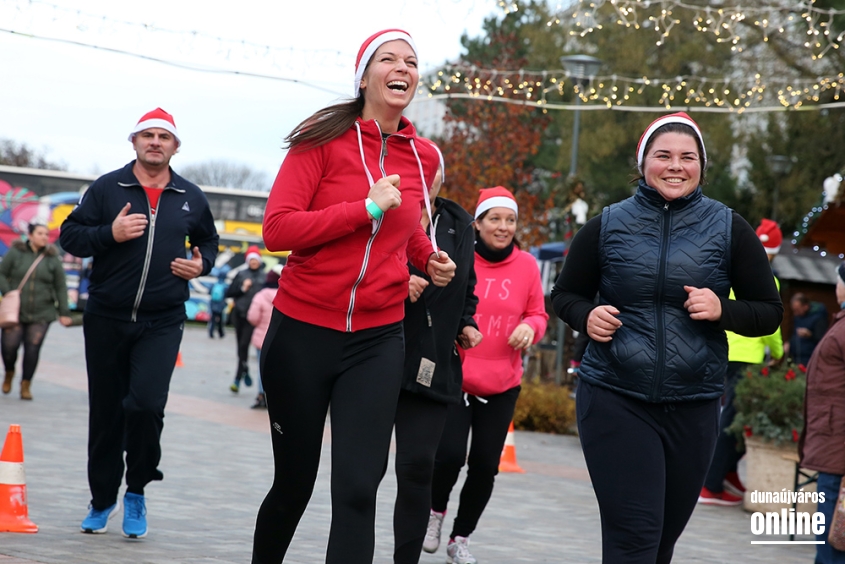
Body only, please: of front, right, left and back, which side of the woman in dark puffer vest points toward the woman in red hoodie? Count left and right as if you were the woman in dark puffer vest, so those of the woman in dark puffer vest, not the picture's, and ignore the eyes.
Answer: right

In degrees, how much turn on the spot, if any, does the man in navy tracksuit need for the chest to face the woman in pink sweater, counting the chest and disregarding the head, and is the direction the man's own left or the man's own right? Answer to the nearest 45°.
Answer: approximately 90° to the man's own left

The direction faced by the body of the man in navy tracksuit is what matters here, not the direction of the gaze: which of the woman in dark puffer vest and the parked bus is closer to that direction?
the woman in dark puffer vest

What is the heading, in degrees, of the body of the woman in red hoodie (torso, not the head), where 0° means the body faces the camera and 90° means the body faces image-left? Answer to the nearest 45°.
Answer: approximately 315°

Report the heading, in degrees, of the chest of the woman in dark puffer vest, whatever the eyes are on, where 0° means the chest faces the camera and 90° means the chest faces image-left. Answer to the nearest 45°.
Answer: approximately 0°

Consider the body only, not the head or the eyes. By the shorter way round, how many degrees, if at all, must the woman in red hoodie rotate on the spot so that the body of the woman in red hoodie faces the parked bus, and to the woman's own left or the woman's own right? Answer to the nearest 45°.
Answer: approximately 135° to the woman's own left
